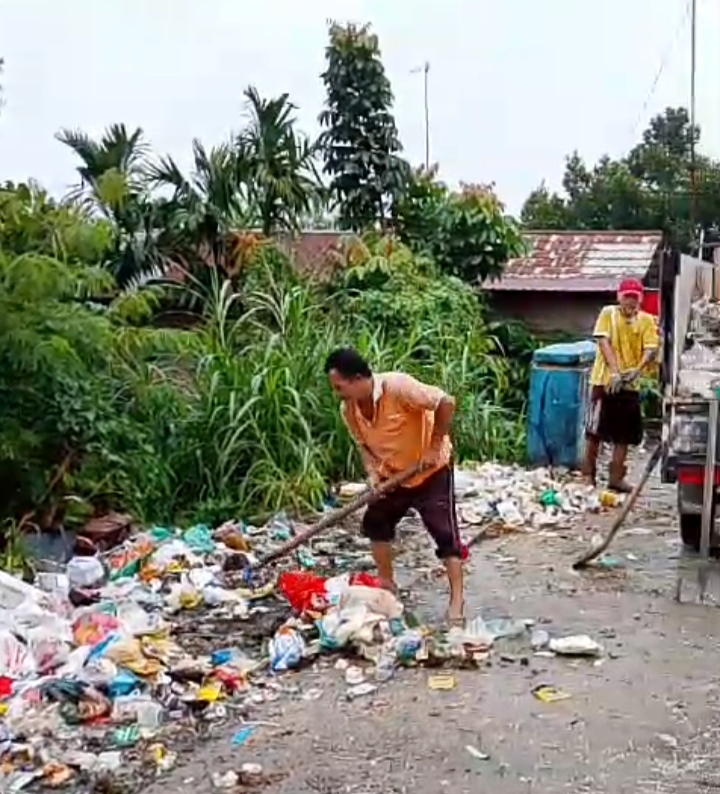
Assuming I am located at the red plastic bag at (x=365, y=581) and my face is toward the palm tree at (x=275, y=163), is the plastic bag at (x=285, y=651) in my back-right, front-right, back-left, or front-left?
back-left

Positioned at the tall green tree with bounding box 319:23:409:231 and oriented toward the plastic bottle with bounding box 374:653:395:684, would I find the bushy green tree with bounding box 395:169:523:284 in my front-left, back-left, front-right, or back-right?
front-left

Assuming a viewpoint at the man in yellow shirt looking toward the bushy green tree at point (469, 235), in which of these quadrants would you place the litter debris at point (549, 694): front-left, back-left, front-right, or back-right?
back-left

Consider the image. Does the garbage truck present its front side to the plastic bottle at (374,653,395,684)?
no

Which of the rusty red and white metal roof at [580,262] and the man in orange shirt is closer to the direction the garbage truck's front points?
the rusty red and white metal roof

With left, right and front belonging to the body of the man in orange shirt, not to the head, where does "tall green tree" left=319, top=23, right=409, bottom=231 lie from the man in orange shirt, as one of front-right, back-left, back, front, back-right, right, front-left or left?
back-right

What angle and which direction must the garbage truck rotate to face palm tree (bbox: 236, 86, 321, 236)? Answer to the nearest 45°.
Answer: approximately 45° to its left

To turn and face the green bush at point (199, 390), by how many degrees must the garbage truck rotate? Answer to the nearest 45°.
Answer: approximately 90° to its left

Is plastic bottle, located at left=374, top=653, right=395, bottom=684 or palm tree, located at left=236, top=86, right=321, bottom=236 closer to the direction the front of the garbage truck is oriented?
the palm tree

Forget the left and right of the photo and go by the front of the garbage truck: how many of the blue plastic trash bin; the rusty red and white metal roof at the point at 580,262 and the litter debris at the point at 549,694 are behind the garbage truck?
1

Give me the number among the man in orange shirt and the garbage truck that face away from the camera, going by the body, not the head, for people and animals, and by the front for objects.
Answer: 1

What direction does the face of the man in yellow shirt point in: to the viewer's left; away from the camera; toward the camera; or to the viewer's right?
toward the camera

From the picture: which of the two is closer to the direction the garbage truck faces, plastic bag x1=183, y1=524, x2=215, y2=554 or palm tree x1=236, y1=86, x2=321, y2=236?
the palm tree

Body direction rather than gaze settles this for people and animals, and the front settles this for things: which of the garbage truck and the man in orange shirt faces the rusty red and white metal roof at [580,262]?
the garbage truck

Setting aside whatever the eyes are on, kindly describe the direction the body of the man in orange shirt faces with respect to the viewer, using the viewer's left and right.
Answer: facing the viewer and to the left of the viewer

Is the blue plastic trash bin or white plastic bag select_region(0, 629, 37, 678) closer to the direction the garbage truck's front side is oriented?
the blue plastic trash bin

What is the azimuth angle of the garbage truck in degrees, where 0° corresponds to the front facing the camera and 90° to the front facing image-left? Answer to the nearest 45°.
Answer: approximately 180°

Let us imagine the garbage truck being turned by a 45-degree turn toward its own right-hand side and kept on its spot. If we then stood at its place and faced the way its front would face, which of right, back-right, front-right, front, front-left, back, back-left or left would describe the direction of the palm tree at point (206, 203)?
left
